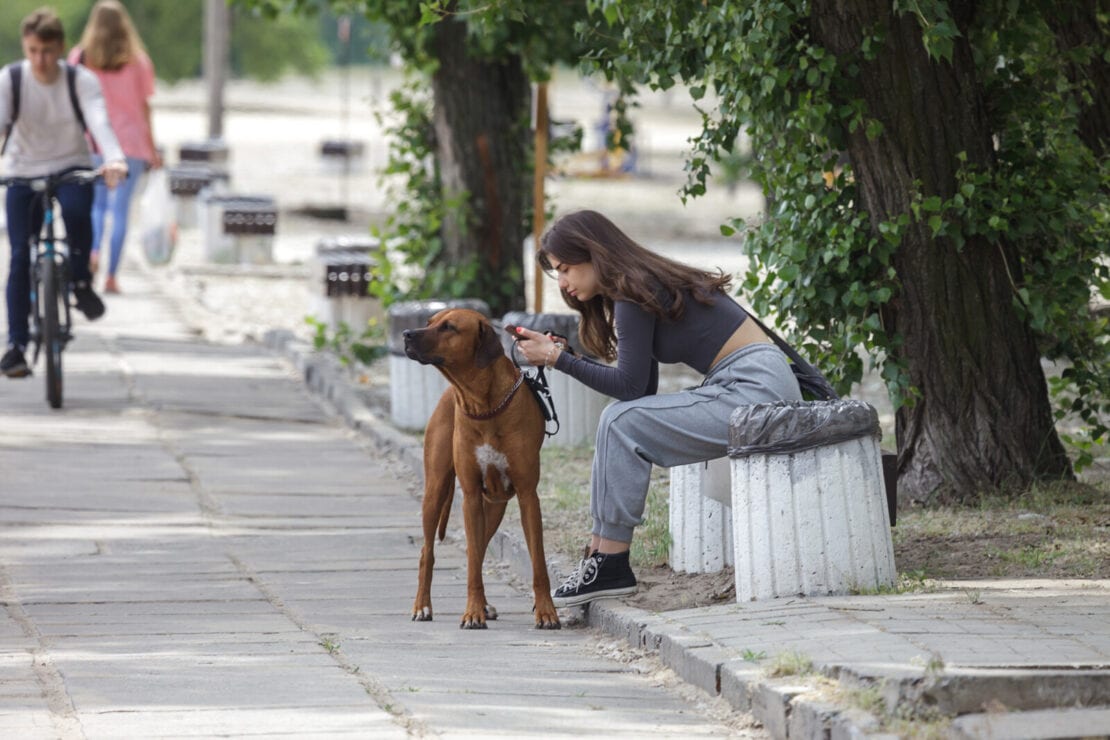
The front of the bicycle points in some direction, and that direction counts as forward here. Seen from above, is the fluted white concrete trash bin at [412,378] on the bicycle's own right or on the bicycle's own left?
on the bicycle's own left

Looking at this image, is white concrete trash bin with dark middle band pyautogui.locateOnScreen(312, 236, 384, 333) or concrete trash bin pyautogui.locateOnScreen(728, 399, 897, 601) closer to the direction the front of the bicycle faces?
the concrete trash bin pyautogui.locateOnScreen(728, 399, 897, 601)

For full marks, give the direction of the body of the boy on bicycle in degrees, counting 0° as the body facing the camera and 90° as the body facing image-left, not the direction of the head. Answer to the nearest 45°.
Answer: approximately 0°

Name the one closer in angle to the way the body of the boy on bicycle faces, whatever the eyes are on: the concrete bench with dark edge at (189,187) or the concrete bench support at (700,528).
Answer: the concrete bench support

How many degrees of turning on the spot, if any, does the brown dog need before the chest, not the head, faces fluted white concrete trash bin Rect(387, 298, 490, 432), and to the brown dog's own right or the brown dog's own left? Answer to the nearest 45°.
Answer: approximately 180°

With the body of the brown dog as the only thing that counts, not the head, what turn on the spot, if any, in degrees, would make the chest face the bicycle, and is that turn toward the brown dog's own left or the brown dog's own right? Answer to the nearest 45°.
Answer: approximately 135° to the brown dog's own right

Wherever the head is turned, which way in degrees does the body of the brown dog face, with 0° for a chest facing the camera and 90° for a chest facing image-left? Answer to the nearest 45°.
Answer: approximately 0°

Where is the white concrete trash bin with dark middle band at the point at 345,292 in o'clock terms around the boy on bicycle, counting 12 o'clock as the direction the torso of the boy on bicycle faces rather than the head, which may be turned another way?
The white concrete trash bin with dark middle band is roughly at 7 o'clock from the boy on bicycle.
